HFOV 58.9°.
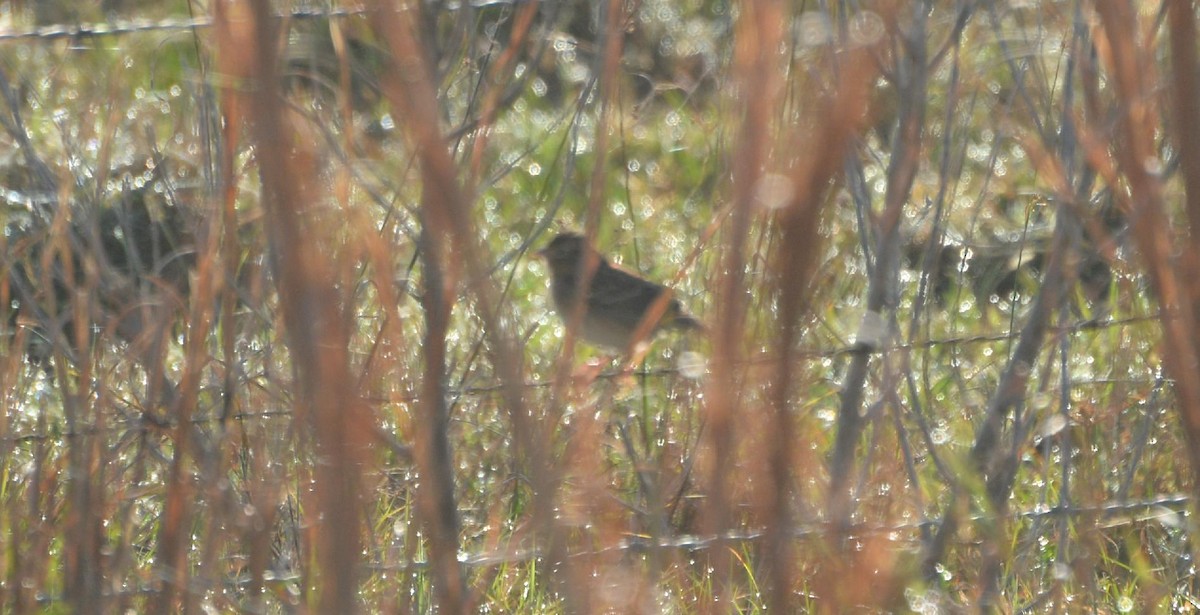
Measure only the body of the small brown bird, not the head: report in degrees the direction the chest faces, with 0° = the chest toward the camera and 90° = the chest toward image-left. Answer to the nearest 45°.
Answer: approximately 90°

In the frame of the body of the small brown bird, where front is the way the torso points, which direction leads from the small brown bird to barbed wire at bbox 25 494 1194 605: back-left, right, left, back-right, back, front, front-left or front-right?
left
